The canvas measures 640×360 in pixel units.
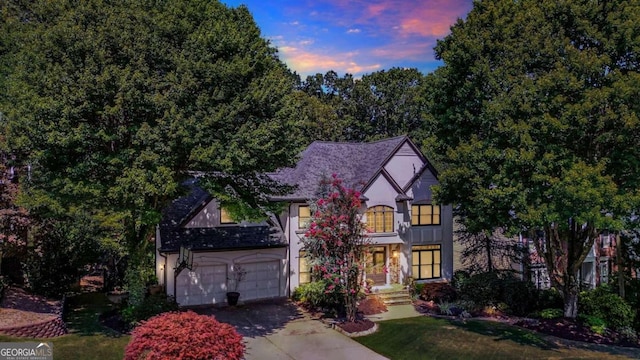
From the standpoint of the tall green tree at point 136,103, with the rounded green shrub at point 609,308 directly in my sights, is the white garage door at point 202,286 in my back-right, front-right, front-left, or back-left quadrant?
front-left

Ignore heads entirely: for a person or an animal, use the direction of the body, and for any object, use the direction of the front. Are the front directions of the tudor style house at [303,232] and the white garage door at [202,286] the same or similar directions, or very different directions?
same or similar directions

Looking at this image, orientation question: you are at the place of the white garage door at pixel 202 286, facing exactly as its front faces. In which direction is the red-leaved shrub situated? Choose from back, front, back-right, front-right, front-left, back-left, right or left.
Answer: front

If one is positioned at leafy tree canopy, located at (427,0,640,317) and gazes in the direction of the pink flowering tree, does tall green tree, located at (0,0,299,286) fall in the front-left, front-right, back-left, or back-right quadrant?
front-left

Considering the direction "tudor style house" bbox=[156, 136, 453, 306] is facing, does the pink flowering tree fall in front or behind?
in front

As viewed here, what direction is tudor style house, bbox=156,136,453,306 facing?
toward the camera

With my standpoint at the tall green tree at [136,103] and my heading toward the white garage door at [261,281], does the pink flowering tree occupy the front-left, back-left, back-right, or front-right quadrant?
front-right

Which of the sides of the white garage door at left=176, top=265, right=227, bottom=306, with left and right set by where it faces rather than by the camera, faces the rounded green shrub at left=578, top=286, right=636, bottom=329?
left

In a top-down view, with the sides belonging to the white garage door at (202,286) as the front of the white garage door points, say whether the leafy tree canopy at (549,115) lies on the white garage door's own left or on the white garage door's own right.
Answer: on the white garage door's own left
